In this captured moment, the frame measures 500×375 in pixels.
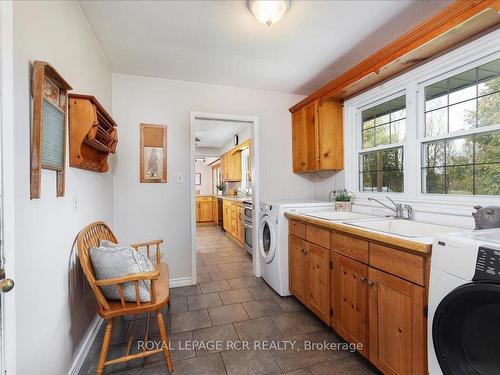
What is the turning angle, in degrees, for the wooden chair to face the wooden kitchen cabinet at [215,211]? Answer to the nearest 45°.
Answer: approximately 45° to its left

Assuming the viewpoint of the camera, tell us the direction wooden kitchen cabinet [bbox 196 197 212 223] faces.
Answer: facing the viewer

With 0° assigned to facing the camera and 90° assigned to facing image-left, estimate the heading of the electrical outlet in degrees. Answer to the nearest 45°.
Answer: approximately 315°

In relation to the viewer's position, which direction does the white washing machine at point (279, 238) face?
facing to the left of the viewer

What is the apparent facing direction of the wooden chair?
to the viewer's right

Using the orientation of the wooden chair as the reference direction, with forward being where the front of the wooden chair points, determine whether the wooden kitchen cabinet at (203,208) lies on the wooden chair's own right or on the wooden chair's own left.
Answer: on the wooden chair's own left

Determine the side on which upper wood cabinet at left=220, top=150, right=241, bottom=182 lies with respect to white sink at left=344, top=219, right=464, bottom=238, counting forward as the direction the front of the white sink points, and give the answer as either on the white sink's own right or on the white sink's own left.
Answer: on the white sink's own right

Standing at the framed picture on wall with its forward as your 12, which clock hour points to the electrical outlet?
The electrical outlet is roughly at 1 o'clock from the framed picture on wall.

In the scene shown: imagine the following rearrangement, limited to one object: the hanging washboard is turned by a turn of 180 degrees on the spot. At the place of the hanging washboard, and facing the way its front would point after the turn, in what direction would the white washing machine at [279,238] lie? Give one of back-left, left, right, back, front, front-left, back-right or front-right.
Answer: back-right

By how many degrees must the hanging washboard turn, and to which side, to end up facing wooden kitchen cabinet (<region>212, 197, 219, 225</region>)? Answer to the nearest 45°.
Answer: approximately 90° to its left

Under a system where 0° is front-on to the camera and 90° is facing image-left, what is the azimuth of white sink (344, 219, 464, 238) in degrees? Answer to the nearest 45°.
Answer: approximately 45°

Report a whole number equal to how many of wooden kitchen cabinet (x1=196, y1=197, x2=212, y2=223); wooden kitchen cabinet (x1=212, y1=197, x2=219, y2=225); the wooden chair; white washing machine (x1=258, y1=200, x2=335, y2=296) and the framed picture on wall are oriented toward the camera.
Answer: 2
